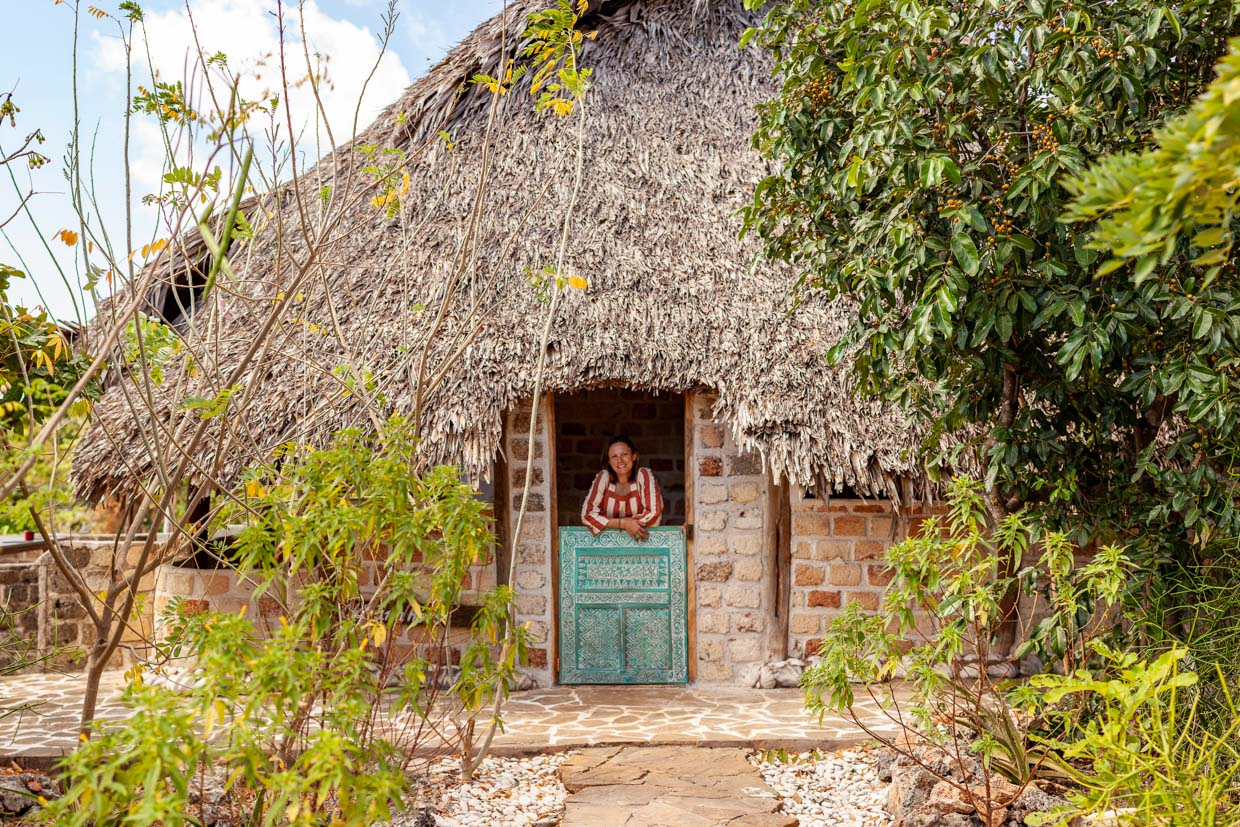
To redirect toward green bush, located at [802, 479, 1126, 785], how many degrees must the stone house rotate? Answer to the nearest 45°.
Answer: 0° — it already faces it

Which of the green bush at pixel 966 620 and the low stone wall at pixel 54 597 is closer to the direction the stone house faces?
the green bush

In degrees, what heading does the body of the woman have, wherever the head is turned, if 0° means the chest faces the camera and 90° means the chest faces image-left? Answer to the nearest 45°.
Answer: approximately 0°

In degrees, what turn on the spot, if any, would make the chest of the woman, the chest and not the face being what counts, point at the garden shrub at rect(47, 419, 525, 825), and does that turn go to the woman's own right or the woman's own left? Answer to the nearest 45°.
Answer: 0° — they already face it

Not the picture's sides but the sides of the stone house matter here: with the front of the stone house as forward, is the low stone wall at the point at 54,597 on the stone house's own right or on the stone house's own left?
on the stone house's own right

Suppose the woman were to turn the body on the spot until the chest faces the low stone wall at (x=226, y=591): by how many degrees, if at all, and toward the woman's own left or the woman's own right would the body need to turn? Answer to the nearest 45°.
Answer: approximately 90° to the woman's own right
